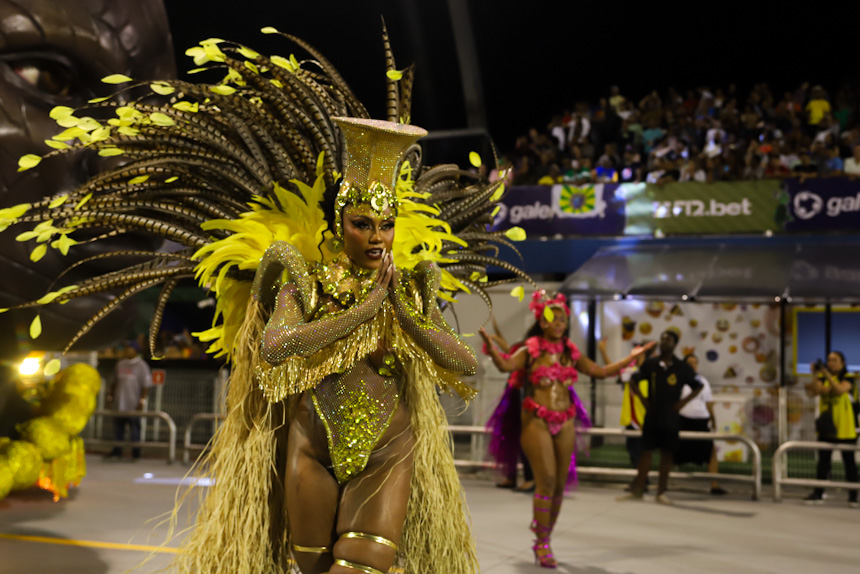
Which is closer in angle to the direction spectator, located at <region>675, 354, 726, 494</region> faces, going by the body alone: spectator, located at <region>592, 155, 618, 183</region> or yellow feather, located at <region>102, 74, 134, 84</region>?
the yellow feather

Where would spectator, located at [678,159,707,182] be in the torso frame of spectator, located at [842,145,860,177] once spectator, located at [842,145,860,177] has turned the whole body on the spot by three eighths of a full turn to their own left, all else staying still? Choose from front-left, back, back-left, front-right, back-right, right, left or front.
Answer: back-left

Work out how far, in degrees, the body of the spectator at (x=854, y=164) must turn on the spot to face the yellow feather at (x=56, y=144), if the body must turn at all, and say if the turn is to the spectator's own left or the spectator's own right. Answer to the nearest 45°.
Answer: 0° — they already face it

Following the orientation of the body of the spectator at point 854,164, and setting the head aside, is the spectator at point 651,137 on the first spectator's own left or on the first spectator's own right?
on the first spectator's own right

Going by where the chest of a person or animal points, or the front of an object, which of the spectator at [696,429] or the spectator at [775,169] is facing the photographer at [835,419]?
the spectator at [775,169]

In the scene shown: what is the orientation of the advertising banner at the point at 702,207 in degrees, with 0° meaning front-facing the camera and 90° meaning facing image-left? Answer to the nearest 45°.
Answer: approximately 0°

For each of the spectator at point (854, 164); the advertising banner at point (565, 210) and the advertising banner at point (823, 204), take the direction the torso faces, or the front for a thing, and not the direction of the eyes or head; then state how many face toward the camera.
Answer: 3

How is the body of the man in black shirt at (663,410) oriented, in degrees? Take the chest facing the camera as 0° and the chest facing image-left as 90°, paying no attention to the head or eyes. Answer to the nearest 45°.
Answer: approximately 45°

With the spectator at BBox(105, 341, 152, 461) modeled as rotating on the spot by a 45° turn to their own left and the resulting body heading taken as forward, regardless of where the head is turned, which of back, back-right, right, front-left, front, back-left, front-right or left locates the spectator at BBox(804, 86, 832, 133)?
left

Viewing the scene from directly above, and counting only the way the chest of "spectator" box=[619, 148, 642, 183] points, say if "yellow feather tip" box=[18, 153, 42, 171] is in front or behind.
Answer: in front

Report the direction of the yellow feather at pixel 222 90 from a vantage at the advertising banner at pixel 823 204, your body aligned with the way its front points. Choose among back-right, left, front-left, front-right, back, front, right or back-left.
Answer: front

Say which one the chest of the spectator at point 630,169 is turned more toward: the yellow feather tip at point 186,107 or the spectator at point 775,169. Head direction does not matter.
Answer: the yellow feather tip

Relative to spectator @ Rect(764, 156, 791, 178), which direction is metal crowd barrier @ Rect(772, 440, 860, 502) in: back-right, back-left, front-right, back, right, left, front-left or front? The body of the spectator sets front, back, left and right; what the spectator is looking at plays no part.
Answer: front

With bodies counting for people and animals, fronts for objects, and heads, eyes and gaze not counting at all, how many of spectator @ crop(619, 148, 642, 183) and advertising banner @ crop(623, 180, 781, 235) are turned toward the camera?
2
